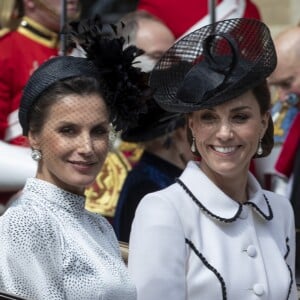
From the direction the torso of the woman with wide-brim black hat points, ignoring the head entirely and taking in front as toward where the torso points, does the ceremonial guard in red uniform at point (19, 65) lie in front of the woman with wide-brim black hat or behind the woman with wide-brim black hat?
behind

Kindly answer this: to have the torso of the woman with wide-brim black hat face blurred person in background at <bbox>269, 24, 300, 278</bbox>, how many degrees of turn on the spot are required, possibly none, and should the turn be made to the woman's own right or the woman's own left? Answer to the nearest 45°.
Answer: approximately 135° to the woman's own left

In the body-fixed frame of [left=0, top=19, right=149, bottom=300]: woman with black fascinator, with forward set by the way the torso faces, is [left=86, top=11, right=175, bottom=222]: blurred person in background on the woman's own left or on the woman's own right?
on the woman's own left

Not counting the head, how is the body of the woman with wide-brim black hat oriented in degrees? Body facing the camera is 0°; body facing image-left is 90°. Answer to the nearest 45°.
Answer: approximately 315°

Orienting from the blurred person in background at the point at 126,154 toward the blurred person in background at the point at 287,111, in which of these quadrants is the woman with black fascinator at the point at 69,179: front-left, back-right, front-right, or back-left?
back-right

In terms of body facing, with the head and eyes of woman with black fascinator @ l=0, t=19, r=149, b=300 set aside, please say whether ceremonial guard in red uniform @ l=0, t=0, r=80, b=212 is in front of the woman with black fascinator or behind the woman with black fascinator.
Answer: behind

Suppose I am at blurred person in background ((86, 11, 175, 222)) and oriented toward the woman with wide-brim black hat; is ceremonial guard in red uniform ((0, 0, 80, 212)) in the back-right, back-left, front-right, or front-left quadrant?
back-right

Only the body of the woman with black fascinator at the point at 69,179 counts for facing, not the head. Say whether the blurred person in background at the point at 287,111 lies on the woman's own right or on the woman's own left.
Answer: on the woman's own left

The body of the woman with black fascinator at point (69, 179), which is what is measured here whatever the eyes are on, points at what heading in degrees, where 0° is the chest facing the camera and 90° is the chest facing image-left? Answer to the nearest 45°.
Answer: approximately 315°
